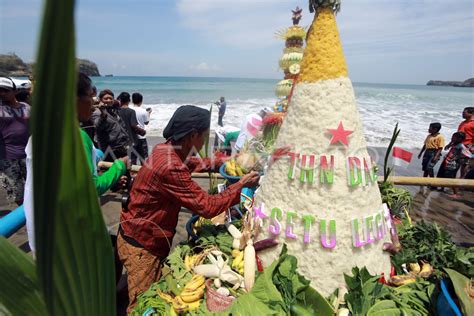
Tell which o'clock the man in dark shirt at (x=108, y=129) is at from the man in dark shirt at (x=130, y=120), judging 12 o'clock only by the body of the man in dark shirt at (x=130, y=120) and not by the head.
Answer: the man in dark shirt at (x=108, y=129) is roughly at 5 o'clock from the man in dark shirt at (x=130, y=120).

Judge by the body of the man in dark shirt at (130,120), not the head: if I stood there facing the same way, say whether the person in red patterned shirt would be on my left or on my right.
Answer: on my right

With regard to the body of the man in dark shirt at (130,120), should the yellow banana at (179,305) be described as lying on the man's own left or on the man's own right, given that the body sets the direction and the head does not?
on the man's own right

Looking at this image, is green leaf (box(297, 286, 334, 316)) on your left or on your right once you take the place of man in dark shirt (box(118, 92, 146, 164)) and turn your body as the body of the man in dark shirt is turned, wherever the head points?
on your right

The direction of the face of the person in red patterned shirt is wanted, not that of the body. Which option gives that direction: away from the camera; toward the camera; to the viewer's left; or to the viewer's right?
to the viewer's right
